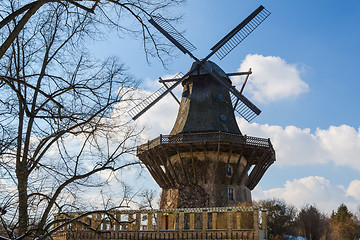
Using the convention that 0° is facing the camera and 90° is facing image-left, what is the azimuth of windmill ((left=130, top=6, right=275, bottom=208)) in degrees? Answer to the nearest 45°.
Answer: approximately 0°
